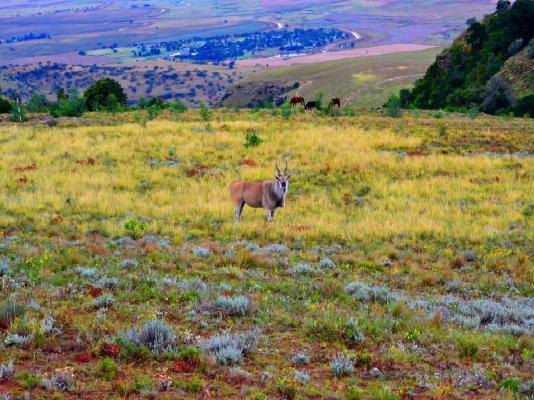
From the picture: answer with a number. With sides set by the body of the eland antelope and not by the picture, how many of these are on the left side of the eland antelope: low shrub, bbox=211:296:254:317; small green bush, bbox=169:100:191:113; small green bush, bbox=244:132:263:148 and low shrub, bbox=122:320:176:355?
2

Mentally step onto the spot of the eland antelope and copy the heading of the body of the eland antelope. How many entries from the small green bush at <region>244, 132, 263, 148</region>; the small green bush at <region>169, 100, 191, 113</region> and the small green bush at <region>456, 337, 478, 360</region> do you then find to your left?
2

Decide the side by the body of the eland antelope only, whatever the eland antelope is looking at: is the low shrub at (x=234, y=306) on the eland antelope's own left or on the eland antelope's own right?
on the eland antelope's own right

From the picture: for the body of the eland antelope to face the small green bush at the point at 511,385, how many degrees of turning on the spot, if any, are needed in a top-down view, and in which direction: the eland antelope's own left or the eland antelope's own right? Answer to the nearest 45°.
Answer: approximately 90° to the eland antelope's own right

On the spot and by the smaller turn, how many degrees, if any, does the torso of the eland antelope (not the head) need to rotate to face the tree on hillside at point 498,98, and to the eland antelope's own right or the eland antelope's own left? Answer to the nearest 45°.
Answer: approximately 45° to the eland antelope's own left

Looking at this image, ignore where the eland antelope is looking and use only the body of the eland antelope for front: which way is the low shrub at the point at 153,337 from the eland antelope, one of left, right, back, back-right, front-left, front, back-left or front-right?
right

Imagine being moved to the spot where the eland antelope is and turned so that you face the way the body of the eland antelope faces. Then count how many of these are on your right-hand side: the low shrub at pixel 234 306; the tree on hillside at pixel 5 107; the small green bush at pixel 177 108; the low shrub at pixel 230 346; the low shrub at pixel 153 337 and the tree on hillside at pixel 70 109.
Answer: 3

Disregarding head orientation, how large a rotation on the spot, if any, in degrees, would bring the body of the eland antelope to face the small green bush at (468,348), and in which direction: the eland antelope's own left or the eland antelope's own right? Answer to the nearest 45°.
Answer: approximately 90° to the eland antelope's own right

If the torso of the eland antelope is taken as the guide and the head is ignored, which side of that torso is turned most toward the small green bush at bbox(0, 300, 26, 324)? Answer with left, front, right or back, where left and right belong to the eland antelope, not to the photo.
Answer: right

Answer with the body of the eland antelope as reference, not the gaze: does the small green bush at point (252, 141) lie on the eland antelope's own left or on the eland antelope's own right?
on the eland antelope's own left

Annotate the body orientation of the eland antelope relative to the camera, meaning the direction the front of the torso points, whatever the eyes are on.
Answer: to the viewer's right

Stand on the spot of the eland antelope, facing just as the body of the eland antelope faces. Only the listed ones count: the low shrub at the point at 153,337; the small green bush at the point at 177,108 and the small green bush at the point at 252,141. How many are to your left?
2

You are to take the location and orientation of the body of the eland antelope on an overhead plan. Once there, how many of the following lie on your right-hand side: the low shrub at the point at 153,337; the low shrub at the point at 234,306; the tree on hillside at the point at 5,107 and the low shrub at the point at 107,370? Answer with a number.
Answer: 3

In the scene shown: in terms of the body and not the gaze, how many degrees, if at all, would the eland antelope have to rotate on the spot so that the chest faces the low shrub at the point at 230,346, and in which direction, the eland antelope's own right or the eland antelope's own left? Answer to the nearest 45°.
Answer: approximately 90° to the eland antelope's own right
